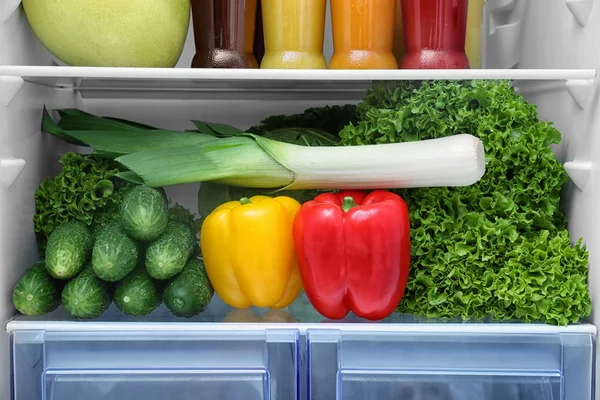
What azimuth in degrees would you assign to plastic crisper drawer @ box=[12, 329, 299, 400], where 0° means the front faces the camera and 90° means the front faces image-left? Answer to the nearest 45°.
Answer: approximately 0°

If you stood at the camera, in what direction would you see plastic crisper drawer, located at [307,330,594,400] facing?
facing the viewer

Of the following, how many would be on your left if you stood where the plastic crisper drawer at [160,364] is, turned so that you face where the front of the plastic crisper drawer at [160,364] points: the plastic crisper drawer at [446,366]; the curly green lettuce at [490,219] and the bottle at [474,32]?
3

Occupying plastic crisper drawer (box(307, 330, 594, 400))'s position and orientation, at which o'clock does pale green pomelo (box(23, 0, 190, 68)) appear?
The pale green pomelo is roughly at 3 o'clock from the plastic crisper drawer.

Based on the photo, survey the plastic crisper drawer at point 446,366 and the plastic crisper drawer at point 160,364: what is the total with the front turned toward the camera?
2

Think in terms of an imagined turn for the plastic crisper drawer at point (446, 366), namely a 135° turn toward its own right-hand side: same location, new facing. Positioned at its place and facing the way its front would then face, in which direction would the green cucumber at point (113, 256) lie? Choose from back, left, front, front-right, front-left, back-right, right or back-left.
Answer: front-left

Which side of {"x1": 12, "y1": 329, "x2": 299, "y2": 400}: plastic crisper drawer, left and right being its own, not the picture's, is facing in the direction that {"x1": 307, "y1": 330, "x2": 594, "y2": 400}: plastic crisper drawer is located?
left

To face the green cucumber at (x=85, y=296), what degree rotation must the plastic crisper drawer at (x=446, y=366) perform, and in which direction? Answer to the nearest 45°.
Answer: approximately 90° to its right

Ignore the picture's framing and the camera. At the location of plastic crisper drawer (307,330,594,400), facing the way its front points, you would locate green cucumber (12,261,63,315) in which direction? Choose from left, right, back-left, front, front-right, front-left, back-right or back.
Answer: right

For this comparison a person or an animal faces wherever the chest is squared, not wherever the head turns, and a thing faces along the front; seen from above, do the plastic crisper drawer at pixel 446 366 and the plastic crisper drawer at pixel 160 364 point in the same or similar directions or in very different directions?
same or similar directions
